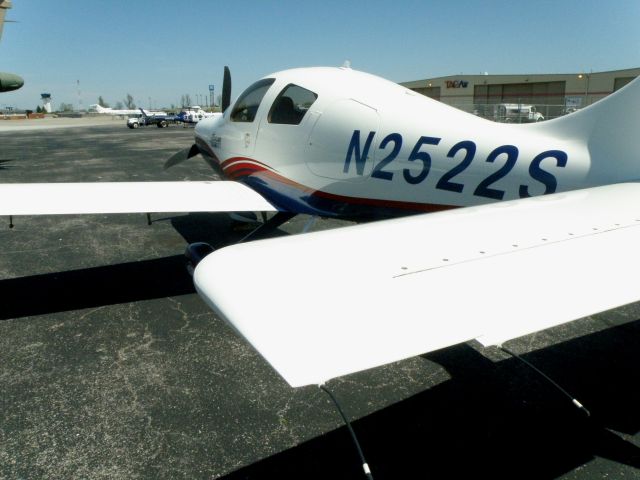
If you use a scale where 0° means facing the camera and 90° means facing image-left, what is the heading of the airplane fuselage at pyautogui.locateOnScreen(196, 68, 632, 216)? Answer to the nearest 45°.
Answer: approximately 135°

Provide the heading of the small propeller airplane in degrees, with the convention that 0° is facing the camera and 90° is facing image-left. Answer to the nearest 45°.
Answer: approximately 135°
